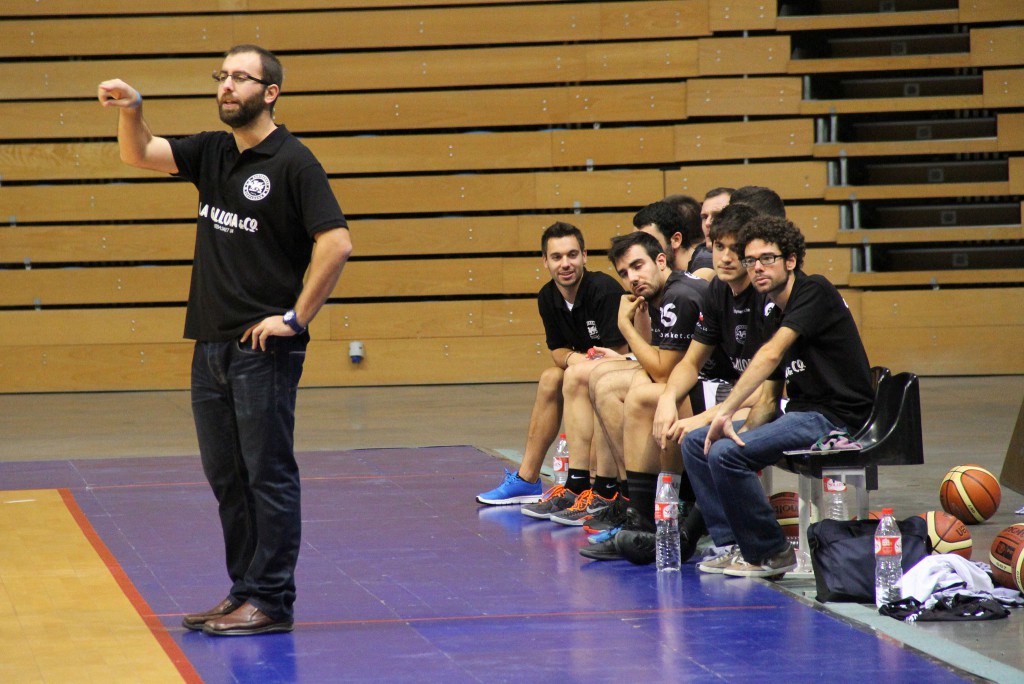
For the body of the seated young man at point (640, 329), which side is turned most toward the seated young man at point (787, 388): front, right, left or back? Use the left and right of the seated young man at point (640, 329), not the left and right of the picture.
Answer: left

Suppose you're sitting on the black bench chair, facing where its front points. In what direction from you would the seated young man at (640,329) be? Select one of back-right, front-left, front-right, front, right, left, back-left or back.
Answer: right

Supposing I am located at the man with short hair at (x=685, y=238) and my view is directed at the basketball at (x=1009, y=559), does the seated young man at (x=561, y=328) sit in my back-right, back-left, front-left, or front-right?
back-right

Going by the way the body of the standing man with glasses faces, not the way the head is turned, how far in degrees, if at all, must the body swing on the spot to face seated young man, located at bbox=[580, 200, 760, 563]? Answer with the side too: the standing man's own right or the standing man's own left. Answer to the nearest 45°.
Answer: approximately 180°

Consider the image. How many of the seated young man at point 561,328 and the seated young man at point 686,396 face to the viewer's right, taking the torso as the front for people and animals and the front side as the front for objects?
0

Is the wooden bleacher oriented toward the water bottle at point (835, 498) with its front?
yes

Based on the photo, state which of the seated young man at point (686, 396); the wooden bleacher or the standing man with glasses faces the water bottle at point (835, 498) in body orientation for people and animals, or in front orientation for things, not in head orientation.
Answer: the wooden bleacher

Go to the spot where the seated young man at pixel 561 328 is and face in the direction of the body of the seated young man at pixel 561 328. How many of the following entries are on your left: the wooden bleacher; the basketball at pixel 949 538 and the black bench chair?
2
